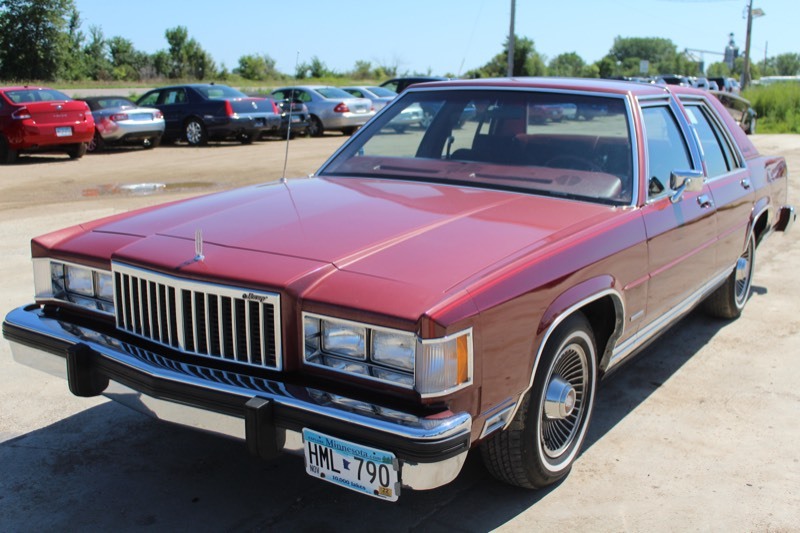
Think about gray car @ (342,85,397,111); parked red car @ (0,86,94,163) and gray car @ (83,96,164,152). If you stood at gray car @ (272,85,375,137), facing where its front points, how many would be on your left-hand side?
2

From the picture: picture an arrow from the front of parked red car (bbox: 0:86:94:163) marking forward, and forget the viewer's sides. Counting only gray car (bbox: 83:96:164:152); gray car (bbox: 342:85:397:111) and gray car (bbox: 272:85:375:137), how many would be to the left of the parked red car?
0

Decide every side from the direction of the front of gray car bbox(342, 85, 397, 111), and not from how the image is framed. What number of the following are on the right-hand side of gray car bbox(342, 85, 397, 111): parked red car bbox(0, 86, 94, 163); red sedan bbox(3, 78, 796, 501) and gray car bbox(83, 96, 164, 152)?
0

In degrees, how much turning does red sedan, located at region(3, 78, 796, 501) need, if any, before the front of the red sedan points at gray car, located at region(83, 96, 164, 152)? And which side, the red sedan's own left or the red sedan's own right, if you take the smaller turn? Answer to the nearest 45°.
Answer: approximately 135° to the red sedan's own right

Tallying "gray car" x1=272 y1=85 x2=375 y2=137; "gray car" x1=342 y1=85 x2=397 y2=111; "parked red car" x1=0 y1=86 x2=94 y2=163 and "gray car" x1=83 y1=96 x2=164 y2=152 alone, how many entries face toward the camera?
0

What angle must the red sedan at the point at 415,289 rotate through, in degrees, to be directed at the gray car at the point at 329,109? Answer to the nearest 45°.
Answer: approximately 135° to its right

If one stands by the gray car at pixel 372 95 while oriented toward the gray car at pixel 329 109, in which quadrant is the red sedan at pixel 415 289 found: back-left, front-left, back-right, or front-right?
front-left

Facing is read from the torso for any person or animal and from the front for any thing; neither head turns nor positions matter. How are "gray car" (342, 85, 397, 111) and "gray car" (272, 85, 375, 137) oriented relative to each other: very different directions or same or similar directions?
same or similar directions

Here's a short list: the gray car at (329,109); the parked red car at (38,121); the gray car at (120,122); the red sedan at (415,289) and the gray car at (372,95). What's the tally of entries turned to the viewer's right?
0

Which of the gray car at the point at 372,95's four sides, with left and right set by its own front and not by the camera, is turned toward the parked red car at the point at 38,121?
left

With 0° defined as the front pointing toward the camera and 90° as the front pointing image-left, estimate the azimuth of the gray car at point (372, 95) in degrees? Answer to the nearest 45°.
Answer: approximately 135°

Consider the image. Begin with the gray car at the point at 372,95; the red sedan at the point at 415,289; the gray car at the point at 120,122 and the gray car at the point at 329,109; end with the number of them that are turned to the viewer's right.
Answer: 0

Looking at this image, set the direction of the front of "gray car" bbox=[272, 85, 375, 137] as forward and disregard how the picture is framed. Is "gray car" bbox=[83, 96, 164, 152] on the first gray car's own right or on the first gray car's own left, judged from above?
on the first gray car's own left

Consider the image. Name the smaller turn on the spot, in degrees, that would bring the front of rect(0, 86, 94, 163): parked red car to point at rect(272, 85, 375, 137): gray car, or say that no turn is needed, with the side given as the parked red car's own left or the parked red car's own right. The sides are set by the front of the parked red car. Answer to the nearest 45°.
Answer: approximately 90° to the parked red car's own right

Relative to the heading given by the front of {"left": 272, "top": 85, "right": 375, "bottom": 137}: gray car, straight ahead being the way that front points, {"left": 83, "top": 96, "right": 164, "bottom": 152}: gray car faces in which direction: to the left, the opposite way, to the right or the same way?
the same way
